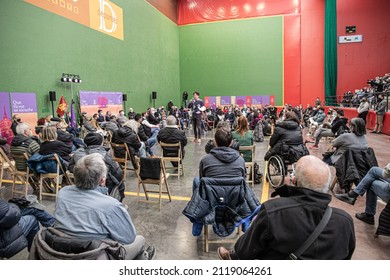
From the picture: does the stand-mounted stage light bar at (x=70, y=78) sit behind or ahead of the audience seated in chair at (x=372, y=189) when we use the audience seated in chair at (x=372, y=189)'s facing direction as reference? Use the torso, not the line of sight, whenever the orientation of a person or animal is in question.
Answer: ahead

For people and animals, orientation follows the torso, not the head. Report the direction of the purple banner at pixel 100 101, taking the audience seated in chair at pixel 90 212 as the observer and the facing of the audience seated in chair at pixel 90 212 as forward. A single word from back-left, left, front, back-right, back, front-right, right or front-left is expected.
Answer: front-left

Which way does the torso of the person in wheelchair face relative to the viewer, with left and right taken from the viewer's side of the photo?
facing away from the viewer

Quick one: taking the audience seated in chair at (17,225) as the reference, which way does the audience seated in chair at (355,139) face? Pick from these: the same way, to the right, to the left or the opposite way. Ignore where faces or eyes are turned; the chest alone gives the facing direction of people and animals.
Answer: to the left

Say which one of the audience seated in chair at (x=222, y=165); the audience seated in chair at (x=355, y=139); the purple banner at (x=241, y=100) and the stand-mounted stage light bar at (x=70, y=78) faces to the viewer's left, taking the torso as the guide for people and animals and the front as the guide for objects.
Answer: the audience seated in chair at (x=355, y=139)

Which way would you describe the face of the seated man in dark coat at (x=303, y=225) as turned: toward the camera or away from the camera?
away from the camera

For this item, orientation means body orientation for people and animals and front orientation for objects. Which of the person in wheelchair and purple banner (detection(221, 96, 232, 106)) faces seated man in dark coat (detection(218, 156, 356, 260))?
the purple banner

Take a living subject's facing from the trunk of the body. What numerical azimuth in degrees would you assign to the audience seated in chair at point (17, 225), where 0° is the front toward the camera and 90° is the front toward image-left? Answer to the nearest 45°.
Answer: approximately 225°

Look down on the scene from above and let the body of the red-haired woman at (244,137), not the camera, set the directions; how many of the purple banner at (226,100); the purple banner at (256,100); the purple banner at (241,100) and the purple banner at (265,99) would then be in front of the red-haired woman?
4

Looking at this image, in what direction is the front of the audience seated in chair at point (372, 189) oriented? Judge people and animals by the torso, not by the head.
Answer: to the viewer's left
